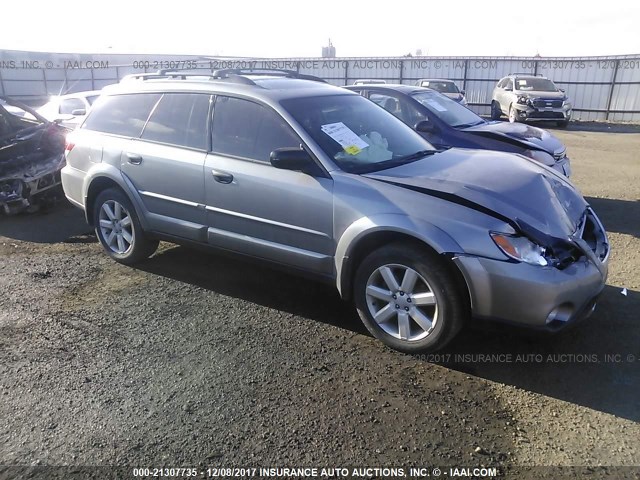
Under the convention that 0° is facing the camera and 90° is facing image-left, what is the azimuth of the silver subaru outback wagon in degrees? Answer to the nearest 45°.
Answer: approximately 315°

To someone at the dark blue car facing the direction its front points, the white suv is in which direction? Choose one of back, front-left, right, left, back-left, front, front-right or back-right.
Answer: back-left

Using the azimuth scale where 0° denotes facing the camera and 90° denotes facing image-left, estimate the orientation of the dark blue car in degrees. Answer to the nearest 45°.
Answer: approximately 315°

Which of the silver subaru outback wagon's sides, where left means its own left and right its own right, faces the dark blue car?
left

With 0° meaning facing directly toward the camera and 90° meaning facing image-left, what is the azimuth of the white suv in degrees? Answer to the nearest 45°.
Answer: approximately 315°

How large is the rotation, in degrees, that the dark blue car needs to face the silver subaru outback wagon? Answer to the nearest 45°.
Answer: approximately 45° to its right

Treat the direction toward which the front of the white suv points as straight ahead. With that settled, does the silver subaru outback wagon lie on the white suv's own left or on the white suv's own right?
on the white suv's own right

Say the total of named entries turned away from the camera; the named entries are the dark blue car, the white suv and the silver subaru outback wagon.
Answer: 0
